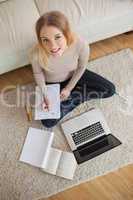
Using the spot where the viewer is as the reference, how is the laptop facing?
facing away from the viewer and to the left of the viewer

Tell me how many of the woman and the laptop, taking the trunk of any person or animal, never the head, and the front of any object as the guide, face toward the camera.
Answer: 1

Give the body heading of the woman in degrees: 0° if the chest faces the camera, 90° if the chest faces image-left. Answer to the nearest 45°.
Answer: approximately 0°
